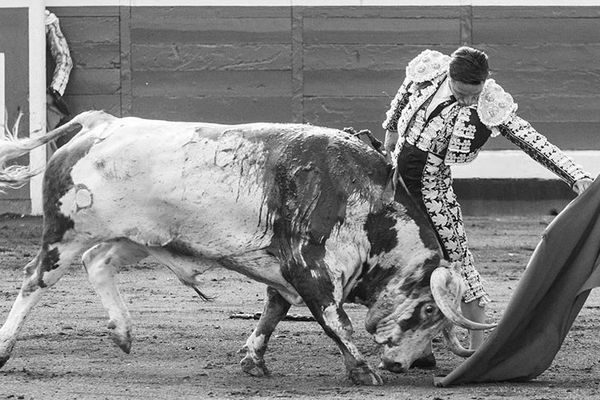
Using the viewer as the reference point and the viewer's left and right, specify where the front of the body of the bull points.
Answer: facing to the right of the viewer
